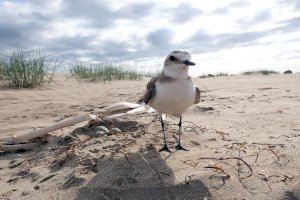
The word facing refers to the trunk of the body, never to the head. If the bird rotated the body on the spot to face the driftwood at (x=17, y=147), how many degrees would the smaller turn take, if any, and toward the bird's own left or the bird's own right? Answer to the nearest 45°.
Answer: approximately 135° to the bird's own right

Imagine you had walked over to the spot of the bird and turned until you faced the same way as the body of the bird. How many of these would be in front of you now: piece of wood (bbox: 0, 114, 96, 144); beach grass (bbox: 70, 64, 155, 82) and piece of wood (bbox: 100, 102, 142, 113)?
0

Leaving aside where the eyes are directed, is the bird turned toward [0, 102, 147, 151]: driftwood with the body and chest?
no

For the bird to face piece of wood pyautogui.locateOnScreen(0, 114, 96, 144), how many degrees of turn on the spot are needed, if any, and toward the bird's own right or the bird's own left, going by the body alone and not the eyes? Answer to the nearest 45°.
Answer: approximately 135° to the bird's own right

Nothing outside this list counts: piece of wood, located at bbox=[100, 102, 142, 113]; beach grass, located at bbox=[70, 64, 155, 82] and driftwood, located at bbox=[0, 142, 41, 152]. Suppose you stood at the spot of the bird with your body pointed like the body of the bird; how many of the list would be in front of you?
0

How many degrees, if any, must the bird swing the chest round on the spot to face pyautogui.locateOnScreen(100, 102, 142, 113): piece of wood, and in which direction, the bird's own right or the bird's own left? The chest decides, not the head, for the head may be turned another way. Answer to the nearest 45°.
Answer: approximately 180°

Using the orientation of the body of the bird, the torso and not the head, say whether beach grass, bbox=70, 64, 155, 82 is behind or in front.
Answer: behind
